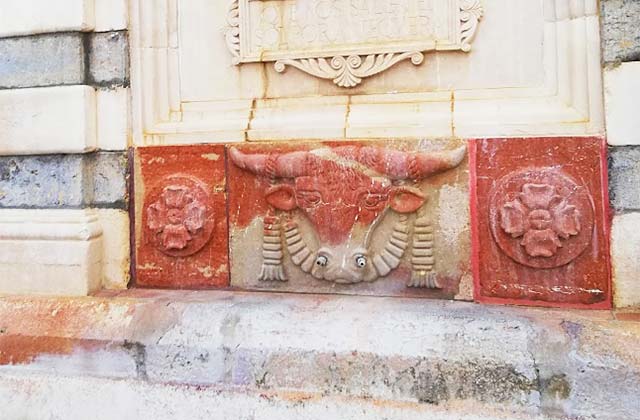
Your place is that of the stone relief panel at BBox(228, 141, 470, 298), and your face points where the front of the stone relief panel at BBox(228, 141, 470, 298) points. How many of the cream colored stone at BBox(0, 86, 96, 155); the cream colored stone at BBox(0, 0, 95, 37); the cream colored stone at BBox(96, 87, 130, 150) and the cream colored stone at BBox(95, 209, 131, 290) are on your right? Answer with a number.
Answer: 4

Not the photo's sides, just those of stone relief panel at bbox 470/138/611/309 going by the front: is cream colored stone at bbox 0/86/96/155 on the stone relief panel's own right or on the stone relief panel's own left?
on the stone relief panel's own right

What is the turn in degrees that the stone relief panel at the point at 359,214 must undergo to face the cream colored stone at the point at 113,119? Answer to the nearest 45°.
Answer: approximately 90° to its right

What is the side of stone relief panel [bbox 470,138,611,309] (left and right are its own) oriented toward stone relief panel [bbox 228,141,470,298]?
right

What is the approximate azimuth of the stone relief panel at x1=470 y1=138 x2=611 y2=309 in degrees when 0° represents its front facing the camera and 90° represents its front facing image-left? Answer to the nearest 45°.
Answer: approximately 0°

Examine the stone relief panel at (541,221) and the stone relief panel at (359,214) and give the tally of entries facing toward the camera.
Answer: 2

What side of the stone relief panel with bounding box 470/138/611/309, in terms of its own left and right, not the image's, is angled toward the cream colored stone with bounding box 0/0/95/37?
right
